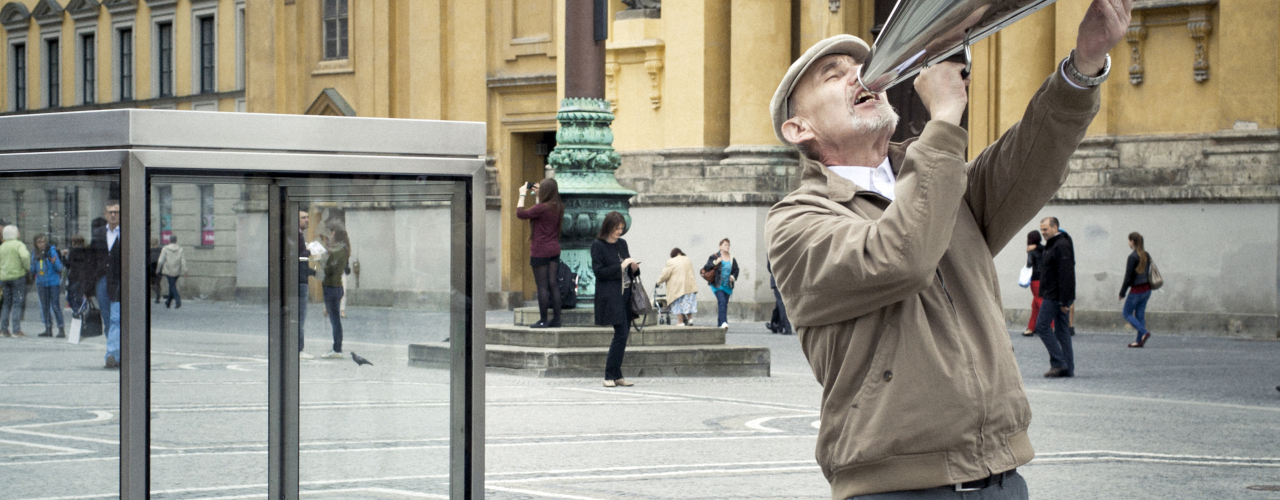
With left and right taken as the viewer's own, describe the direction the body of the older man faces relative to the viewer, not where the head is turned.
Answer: facing the viewer and to the right of the viewer

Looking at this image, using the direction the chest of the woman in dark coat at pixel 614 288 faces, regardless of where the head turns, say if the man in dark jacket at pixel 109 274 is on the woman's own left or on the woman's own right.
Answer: on the woman's own right

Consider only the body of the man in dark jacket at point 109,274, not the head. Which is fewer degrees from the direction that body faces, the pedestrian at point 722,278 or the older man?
the older man

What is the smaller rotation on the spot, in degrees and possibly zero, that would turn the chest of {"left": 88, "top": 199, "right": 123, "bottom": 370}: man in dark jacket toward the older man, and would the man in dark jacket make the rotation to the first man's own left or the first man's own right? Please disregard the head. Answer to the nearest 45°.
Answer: approximately 45° to the first man's own left

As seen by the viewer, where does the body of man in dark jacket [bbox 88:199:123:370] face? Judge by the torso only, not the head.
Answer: toward the camera

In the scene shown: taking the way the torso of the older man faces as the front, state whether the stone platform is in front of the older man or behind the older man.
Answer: behind

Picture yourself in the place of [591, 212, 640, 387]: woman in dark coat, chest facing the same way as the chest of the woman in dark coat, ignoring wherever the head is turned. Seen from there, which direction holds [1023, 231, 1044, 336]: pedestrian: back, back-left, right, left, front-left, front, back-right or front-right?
left
